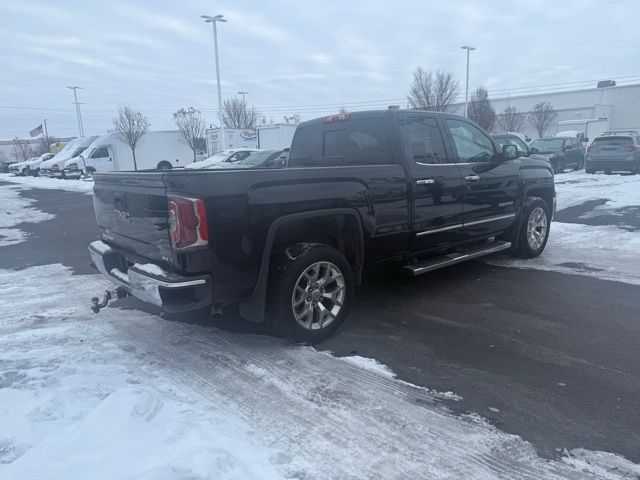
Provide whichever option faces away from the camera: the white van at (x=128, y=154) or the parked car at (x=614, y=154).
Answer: the parked car

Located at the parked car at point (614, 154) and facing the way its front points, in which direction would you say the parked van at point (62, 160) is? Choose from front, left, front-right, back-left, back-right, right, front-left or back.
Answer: left

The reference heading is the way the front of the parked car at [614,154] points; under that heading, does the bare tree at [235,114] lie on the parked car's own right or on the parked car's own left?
on the parked car's own left

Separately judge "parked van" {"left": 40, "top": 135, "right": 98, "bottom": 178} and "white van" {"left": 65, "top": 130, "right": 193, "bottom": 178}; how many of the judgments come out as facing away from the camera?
0

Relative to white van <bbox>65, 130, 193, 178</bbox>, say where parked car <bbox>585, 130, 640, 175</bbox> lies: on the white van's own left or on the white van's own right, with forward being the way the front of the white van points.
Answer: on the white van's own left

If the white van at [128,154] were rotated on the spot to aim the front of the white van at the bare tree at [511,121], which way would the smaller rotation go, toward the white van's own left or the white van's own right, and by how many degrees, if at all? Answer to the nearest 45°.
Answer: approximately 135° to the white van's own left

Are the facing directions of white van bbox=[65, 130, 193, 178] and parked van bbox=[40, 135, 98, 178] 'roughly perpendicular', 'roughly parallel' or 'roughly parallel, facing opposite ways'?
roughly parallel

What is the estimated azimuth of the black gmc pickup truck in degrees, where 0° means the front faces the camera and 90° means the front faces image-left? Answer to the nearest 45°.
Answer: approximately 225°

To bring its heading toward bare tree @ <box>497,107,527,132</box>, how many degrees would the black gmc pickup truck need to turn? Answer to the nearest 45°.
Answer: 0° — it already faces it

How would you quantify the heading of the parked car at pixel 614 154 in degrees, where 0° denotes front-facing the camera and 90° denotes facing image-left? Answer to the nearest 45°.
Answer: approximately 180°

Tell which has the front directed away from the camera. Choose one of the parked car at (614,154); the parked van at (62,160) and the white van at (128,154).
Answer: the parked car at (614,154)

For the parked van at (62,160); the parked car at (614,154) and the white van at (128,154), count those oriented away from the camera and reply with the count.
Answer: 1
